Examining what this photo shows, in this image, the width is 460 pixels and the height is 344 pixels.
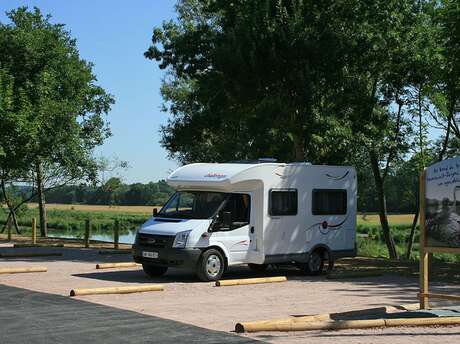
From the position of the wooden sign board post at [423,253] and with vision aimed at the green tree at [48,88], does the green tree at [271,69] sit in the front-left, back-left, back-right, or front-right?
front-right

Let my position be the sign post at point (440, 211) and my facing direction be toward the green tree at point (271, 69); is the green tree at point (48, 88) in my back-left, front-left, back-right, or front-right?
front-left

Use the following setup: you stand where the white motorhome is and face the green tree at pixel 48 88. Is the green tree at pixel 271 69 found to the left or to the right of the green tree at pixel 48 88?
right

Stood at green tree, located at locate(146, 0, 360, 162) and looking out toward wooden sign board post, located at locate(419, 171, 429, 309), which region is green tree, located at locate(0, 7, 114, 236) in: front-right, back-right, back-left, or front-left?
back-right

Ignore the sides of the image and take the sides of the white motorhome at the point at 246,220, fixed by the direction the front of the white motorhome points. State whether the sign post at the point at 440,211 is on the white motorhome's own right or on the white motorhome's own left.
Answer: on the white motorhome's own left

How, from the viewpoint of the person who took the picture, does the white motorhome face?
facing the viewer and to the left of the viewer

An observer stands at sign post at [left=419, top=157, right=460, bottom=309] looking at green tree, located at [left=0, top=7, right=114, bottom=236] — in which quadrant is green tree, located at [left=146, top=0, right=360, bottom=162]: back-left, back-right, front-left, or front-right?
front-right
